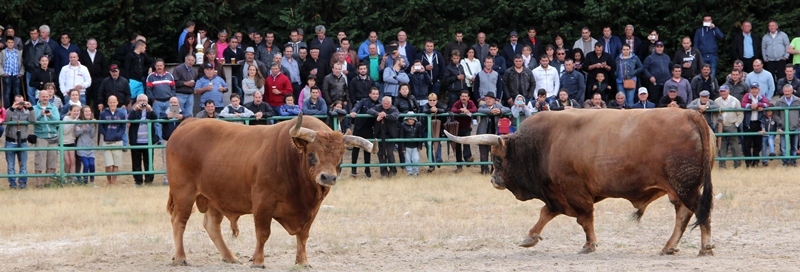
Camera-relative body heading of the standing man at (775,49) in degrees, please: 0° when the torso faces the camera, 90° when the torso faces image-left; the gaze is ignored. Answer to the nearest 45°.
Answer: approximately 0°

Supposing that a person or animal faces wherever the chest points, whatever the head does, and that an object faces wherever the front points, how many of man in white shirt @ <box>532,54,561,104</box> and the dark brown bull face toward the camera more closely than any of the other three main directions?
1

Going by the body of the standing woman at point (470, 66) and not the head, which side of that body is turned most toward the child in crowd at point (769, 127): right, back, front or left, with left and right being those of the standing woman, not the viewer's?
left

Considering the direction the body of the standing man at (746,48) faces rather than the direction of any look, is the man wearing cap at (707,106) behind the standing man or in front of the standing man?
in front

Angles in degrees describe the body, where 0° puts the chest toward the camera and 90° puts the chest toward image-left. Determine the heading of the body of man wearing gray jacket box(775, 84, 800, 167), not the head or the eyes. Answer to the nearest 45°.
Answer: approximately 0°

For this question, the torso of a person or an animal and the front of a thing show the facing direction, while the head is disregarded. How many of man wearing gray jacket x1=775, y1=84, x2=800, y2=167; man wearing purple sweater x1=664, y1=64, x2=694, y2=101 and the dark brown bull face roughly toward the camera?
2
